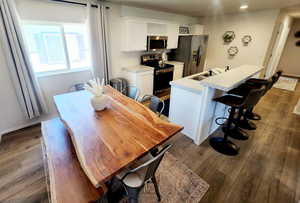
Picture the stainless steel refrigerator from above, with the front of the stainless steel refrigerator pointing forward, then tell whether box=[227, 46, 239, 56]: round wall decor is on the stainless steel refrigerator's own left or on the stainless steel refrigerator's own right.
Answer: on the stainless steel refrigerator's own left

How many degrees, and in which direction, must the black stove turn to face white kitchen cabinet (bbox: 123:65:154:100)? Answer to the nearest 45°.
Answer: approximately 90° to its right

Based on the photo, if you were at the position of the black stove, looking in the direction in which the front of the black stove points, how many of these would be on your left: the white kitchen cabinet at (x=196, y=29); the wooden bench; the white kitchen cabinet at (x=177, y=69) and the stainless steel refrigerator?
3

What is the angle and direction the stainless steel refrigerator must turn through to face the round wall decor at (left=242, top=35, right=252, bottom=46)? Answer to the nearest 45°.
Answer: approximately 45° to its left

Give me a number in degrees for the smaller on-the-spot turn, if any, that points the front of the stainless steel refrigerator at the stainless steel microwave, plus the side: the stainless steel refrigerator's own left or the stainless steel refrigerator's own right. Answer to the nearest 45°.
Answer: approximately 90° to the stainless steel refrigerator's own right

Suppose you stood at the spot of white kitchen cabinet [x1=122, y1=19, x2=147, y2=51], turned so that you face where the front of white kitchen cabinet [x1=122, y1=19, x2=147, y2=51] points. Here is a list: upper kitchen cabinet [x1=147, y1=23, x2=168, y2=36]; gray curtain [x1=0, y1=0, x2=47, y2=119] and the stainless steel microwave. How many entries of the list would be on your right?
1

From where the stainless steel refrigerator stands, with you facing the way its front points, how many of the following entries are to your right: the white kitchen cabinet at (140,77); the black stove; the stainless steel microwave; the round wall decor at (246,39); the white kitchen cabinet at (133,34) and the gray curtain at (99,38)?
5

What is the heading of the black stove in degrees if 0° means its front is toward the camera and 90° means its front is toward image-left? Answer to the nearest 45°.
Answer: approximately 315°

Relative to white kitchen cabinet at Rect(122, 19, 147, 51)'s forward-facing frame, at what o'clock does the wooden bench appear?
The wooden bench is roughly at 2 o'clock from the white kitchen cabinet.

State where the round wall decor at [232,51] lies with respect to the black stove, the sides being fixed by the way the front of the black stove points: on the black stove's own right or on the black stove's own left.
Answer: on the black stove's own left

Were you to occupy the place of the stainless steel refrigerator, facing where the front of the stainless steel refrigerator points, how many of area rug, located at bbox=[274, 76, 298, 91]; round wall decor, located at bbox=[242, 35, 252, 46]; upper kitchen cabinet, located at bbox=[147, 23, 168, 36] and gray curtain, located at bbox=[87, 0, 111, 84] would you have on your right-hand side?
2
